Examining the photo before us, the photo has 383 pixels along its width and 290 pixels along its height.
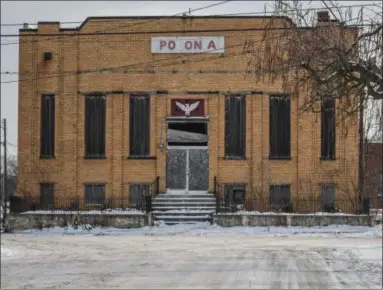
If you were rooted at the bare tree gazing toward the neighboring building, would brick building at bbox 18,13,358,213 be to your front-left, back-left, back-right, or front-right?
front-left

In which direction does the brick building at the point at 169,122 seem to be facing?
toward the camera

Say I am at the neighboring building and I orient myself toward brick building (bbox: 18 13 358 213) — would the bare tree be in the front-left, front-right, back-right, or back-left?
front-left

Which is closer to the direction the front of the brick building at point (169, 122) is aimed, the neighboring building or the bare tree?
the bare tree

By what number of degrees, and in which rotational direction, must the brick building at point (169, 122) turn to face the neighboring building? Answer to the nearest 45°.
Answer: approximately 135° to its left
